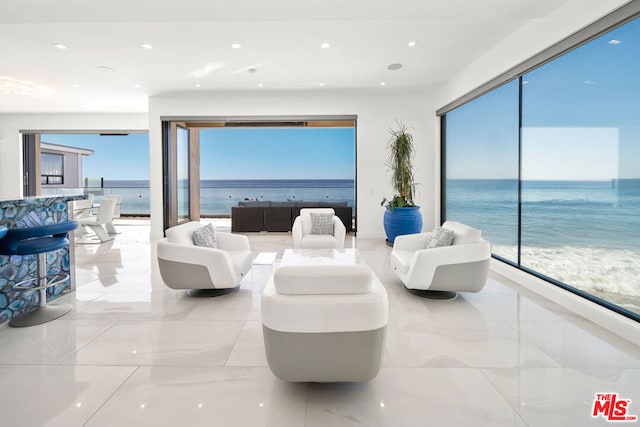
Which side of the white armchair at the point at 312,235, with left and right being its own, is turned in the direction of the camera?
front

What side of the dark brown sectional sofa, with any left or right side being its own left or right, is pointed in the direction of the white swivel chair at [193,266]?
back

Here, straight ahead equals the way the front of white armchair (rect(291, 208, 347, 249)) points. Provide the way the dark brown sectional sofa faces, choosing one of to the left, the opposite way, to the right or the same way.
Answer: the opposite way

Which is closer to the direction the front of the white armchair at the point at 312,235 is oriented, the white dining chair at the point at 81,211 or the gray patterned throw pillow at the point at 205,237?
the gray patterned throw pillow

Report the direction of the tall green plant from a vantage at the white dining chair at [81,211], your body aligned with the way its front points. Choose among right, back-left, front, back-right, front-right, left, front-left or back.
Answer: back-left

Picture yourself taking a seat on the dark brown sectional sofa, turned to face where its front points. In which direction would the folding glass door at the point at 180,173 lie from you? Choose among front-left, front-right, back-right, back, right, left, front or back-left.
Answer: left

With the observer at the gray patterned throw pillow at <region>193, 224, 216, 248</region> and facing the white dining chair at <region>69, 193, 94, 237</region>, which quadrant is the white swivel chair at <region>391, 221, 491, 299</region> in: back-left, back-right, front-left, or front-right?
back-right

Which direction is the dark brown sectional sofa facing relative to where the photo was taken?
away from the camera

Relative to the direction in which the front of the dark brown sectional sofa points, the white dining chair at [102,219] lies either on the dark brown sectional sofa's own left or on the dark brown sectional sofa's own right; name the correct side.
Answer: on the dark brown sectional sofa's own left

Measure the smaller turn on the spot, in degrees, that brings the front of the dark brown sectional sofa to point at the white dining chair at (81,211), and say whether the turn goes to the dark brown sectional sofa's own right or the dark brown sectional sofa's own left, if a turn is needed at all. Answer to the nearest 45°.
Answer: approximately 90° to the dark brown sectional sofa's own left

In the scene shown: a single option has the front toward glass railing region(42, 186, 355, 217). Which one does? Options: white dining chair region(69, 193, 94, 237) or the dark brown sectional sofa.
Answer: the dark brown sectional sofa
